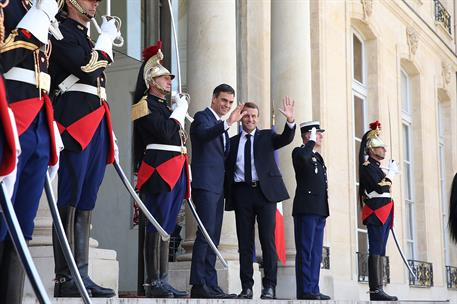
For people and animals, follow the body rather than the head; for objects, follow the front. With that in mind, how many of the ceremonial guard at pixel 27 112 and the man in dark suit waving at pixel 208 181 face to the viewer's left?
0

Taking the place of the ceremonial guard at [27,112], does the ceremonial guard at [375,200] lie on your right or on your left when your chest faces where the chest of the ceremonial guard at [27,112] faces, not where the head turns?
on your left

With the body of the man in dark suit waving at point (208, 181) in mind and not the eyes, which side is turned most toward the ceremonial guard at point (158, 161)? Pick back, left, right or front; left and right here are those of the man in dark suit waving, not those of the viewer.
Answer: right

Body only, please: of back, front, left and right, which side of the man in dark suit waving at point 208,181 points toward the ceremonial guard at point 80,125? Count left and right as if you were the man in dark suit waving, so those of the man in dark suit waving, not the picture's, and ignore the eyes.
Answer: right

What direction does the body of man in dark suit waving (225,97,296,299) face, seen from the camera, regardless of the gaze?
toward the camera

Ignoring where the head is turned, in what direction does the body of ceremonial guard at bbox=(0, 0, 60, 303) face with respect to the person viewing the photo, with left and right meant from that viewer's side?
facing the viewer and to the right of the viewer

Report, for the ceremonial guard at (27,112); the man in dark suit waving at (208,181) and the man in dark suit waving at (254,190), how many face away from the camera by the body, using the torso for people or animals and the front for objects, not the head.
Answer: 0

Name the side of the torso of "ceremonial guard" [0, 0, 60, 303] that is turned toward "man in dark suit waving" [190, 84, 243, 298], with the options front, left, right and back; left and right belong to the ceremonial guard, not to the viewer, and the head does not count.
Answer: left

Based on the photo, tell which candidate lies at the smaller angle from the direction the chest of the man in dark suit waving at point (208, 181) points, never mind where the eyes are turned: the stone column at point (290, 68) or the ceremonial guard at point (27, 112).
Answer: the ceremonial guard
